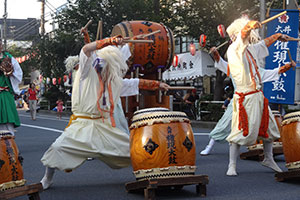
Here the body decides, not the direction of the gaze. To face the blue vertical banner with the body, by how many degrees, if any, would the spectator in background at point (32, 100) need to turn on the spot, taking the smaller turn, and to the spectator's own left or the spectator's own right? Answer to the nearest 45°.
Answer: approximately 45° to the spectator's own left

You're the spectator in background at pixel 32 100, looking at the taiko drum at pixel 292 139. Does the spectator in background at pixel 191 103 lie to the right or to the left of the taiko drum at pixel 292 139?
left

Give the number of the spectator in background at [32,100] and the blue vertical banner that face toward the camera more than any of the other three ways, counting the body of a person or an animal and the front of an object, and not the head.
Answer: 2

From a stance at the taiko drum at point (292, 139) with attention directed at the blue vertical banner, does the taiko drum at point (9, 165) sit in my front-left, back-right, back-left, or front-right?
back-left

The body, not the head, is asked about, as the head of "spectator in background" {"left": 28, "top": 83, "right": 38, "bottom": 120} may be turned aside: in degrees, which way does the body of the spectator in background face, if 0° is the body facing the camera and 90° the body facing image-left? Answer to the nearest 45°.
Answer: approximately 0°

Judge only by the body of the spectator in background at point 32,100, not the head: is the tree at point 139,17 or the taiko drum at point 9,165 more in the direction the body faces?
the taiko drum

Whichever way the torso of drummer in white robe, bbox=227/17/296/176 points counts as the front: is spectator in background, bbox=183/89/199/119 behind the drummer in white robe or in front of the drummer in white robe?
behind

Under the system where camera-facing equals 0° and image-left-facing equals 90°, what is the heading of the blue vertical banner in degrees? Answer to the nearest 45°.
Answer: approximately 0°
